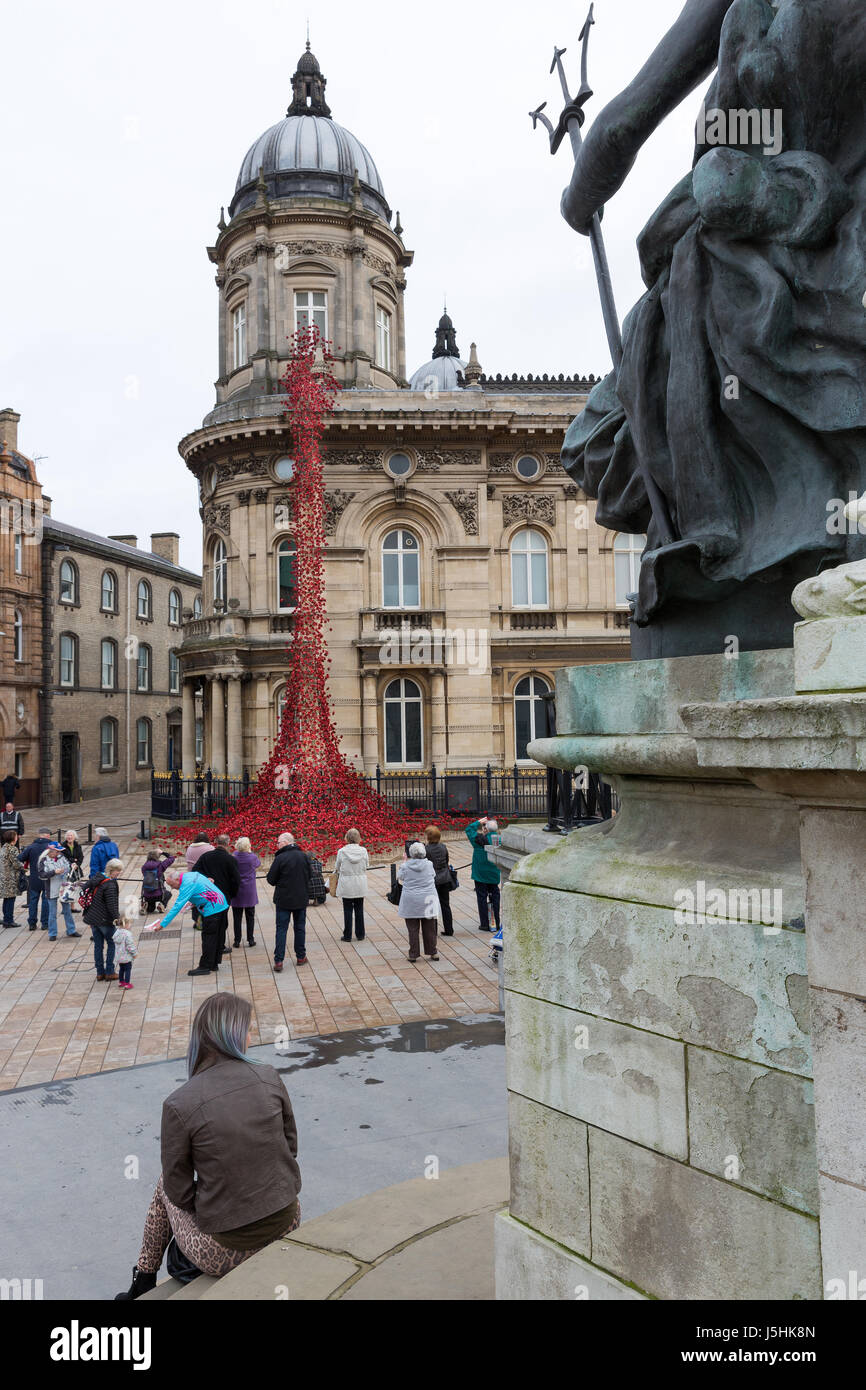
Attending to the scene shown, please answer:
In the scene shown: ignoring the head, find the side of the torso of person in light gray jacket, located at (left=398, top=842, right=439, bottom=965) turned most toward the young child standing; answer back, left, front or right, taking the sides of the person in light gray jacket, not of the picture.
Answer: left

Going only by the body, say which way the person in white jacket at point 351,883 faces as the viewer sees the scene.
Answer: away from the camera

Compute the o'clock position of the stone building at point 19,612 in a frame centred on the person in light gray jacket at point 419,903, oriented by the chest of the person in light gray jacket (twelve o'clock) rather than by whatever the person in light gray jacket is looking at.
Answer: The stone building is roughly at 11 o'clock from the person in light gray jacket.

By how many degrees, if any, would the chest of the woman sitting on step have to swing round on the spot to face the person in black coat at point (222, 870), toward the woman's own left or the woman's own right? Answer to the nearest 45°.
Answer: approximately 45° to the woman's own right

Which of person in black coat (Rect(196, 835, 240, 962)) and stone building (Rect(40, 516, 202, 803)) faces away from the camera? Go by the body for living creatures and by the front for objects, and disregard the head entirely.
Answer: the person in black coat

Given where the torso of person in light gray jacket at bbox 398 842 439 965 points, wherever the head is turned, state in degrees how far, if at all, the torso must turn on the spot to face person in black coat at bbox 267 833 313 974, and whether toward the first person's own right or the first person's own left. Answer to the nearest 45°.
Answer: approximately 90° to the first person's own left

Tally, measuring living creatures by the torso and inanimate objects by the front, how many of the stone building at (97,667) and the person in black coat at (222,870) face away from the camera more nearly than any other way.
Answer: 1

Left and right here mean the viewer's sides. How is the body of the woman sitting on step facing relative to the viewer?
facing away from the viewer and to the left of the viewer

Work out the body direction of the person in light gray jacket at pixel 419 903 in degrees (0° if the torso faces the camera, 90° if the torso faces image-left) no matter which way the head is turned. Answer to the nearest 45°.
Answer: approximately 180°

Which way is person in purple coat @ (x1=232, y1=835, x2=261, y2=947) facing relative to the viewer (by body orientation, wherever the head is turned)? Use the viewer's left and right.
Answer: facing away from the viewer

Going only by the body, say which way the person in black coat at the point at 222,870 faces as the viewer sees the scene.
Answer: away from the camera

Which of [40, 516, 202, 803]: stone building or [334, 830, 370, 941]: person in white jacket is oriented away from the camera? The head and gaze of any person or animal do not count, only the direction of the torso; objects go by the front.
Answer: the person in white jacket
